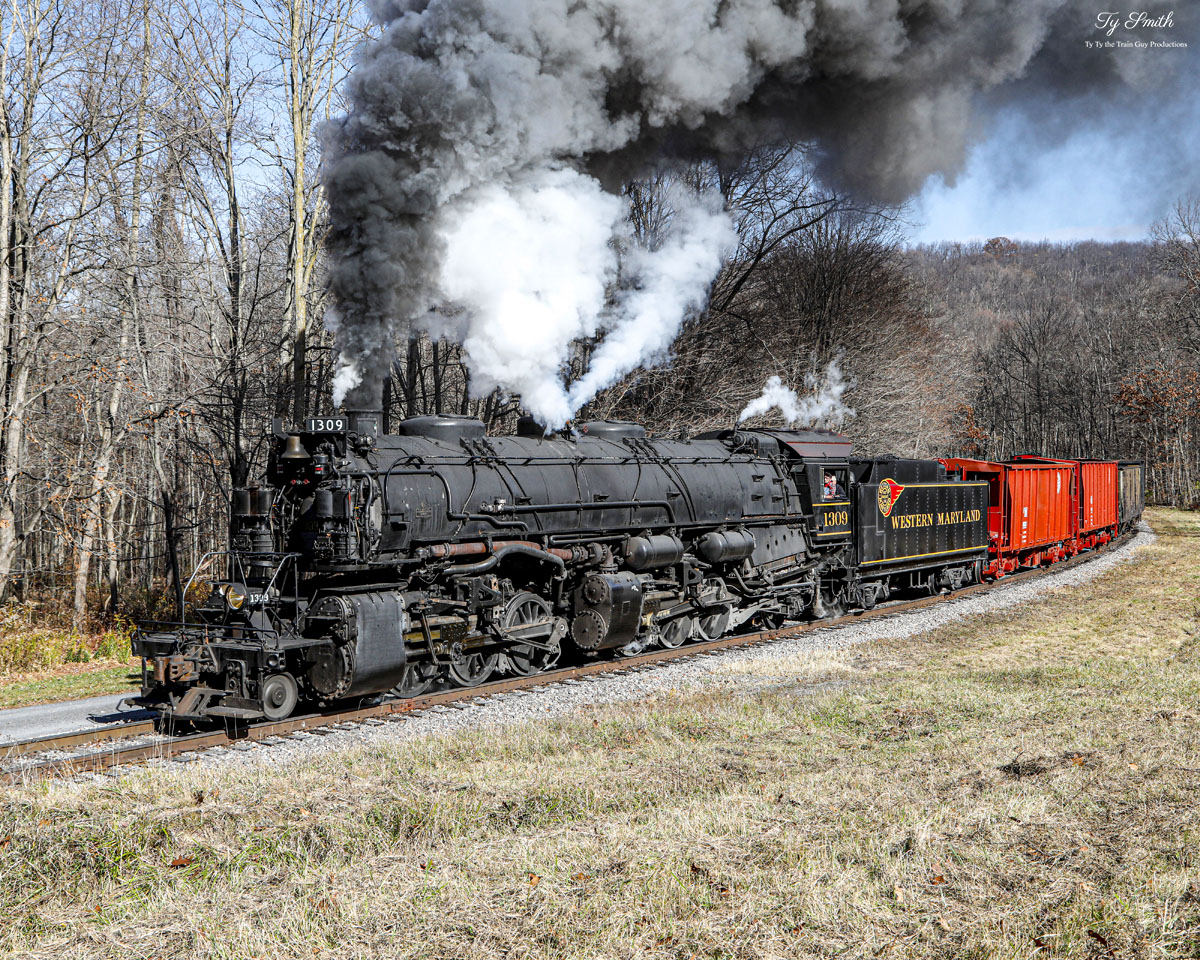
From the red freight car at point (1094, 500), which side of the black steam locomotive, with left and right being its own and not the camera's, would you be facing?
back

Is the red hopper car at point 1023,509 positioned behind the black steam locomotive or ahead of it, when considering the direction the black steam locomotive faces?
behind

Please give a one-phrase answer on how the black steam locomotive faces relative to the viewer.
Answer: facing the viewer and to the left of the viewer
